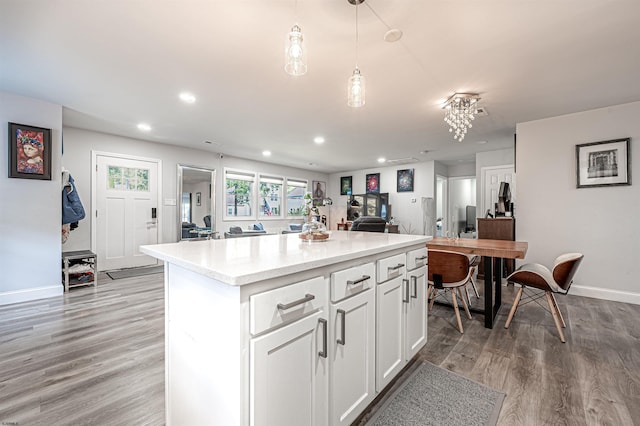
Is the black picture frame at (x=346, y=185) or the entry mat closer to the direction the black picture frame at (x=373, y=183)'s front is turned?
the entry mat

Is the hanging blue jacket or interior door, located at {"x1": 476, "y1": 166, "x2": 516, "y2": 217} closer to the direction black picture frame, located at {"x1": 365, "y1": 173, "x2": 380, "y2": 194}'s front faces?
the hanging blue jacket

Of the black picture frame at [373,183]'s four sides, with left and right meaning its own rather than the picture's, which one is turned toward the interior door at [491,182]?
left

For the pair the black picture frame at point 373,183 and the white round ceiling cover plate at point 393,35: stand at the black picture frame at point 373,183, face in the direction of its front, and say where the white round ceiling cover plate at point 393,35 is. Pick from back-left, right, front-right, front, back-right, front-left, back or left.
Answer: front-left

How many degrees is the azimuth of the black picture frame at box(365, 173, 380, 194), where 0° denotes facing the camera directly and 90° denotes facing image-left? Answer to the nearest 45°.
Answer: approximately 45°

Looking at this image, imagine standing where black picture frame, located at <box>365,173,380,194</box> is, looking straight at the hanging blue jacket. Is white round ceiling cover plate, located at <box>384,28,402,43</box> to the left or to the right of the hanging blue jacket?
left

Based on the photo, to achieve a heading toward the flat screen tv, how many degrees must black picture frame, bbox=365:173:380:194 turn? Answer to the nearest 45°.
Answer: approximately 135° to its left

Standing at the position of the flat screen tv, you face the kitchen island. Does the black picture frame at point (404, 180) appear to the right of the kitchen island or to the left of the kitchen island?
right

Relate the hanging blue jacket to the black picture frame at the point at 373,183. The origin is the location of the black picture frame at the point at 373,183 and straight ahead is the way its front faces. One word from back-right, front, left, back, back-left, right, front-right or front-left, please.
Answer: front

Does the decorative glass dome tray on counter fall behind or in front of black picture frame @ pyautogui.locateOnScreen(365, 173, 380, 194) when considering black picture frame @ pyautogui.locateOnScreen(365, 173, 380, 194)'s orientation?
in front

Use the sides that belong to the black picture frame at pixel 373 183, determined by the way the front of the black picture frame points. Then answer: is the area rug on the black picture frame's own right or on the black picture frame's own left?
on the black picture frame's own left

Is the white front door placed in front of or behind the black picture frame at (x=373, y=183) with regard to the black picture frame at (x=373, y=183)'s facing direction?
in front
